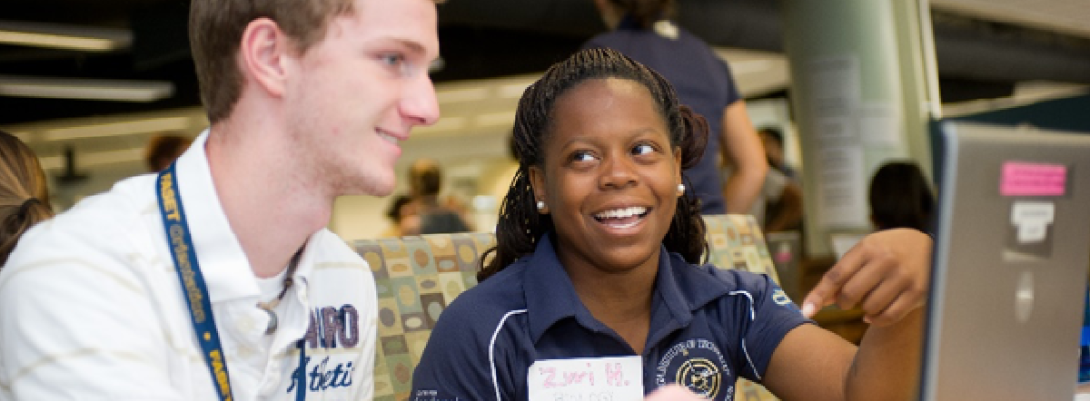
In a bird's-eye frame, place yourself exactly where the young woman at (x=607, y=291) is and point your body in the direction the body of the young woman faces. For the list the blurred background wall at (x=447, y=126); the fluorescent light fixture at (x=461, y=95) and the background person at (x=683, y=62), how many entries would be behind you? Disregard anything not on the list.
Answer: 3

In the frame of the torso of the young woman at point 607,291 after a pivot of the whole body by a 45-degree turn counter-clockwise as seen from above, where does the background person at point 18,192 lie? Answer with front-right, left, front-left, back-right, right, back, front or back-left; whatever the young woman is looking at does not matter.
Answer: back-right

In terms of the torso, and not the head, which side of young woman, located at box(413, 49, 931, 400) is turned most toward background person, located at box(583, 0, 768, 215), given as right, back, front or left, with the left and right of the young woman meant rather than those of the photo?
back

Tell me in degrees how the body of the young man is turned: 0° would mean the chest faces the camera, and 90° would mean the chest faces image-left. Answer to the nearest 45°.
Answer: approximately 315°

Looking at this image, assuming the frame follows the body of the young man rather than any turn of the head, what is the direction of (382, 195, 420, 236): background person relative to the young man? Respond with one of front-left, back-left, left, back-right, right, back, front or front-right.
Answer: back-left

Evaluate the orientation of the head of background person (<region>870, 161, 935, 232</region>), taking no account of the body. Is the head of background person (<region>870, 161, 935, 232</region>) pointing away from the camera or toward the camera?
away from the camera

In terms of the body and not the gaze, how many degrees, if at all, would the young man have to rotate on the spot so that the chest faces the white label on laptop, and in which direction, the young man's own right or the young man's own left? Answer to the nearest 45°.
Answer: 0° — they already face it

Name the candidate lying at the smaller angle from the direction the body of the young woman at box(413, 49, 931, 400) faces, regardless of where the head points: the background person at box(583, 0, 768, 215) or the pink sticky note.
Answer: the pink sticky note

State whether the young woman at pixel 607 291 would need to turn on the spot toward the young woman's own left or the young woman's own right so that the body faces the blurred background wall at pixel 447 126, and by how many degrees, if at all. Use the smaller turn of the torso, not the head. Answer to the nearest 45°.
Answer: approximately 180°

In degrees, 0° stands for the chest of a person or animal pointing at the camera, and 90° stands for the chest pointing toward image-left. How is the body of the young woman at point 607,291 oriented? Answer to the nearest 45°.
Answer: approximately 0°

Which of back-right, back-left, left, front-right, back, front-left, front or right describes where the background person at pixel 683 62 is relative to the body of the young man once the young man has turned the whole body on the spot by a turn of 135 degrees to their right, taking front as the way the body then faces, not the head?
back-right

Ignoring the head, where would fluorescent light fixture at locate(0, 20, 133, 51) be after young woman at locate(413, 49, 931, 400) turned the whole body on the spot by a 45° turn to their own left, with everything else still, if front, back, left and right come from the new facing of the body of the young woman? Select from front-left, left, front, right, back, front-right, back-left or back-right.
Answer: back
